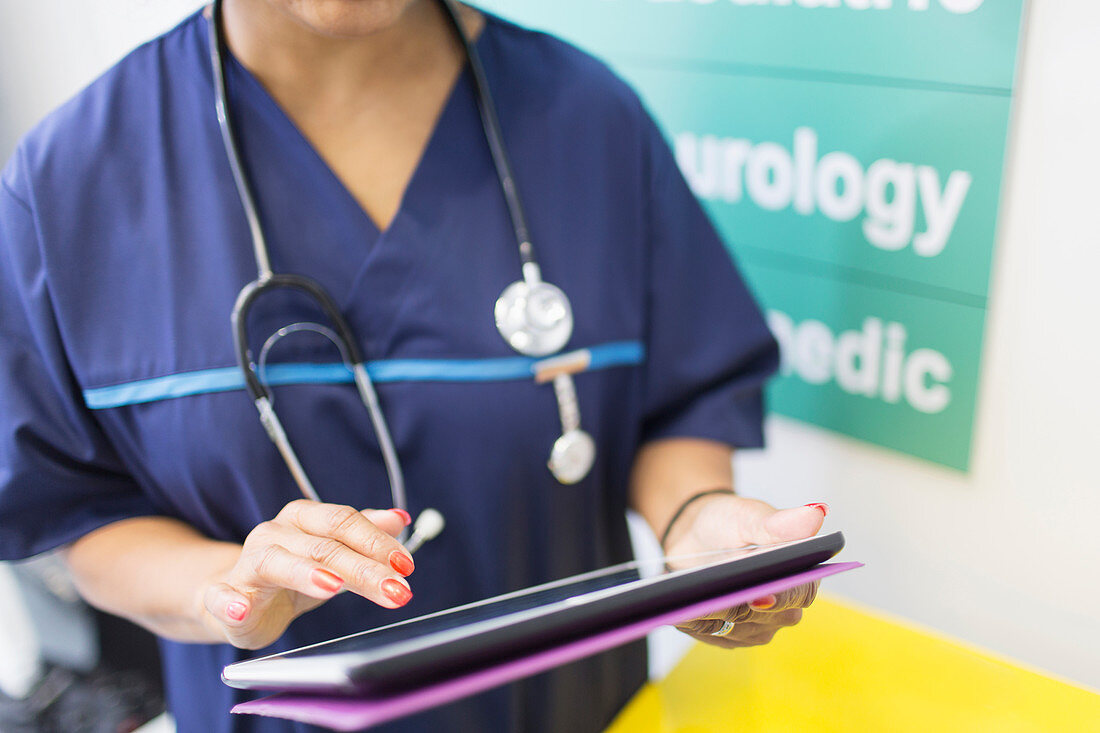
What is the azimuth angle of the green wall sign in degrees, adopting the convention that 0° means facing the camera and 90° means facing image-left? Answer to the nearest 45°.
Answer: approximately 45°

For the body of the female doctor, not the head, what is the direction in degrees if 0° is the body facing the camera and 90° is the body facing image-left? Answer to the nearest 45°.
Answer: approximately 0°
